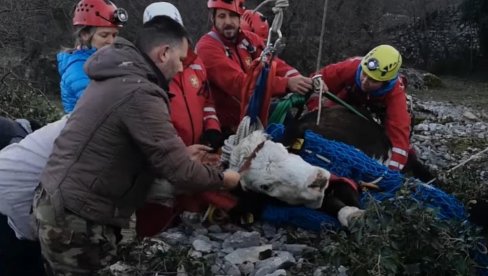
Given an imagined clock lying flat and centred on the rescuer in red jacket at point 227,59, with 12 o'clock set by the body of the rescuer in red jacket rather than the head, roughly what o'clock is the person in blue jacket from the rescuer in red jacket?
The person in blue jacket is roughly at 4 o'clock from the rescuer in red jacket.

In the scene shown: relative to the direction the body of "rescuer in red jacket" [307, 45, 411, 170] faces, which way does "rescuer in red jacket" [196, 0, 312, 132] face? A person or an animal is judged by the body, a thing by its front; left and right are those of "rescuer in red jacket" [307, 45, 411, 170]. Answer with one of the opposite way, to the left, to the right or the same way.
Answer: to the left

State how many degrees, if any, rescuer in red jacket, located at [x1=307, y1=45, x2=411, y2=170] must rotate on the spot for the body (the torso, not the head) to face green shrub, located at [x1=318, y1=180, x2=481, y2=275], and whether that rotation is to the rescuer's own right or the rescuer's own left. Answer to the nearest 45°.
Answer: approximately 45° to the rescuer's own left

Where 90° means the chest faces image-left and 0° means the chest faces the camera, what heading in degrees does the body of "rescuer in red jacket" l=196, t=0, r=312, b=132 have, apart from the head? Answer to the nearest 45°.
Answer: approximately 315°

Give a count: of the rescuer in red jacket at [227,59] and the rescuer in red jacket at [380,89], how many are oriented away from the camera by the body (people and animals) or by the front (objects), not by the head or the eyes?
0

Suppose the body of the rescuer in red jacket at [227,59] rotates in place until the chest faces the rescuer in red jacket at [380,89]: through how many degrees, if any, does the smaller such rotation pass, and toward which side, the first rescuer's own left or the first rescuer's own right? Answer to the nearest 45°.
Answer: approximately 45° to the first rescuer's own left

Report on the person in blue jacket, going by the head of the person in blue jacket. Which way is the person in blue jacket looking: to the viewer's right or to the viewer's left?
to the viewer's right

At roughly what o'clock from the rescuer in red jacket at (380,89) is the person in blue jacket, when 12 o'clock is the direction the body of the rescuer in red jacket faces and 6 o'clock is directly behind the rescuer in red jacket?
The person in blue jacket is roughly at 1 o'clock from the rescuer in red jacket.

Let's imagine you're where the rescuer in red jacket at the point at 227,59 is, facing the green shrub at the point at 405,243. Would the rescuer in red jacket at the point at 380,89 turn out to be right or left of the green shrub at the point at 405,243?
left

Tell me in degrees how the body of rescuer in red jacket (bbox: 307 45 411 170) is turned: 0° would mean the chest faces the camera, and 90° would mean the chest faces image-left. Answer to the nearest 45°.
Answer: approximately 45°

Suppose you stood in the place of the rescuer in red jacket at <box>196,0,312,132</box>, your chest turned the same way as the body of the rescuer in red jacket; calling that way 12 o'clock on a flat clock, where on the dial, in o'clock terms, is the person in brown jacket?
The person in brown jacket is roughly at 2 o'clock from the rescuer in red jacket.

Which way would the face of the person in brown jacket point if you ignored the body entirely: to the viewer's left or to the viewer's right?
to the viewer's right

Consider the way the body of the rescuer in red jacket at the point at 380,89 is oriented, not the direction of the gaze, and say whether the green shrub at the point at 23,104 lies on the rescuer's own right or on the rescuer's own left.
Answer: on the rescuer's own right
